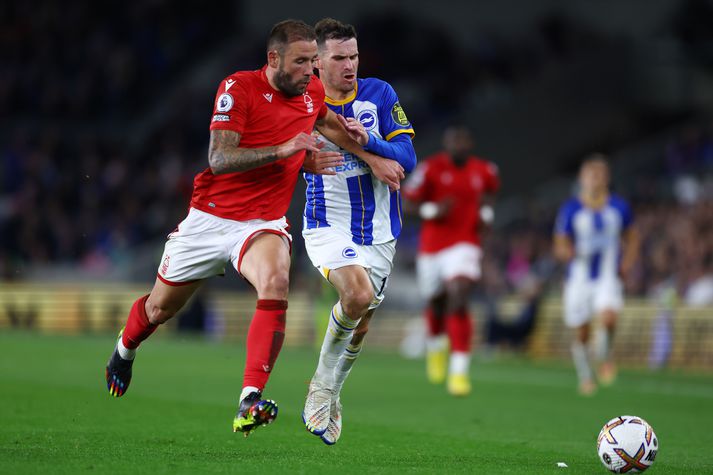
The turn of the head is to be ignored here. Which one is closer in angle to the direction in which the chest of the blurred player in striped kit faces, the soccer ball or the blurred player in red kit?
the soccer ball

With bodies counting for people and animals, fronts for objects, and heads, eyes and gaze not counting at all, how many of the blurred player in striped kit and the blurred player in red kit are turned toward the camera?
2

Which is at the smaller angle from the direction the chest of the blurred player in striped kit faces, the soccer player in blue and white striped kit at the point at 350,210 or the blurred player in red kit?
the soccer player in blue and white striped kit

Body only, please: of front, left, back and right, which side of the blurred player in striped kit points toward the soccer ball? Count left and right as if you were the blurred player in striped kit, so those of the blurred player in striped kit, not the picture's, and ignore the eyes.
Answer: front

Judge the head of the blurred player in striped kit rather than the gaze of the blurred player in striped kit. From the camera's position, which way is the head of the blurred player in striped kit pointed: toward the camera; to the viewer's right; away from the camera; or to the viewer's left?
toward the camera

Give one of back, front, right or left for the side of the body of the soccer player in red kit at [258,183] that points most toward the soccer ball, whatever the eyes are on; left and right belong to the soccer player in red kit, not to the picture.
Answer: front

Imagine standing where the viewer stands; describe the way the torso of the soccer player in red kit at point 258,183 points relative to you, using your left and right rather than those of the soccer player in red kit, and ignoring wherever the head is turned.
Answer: facing the viewer and to the right of the viewer

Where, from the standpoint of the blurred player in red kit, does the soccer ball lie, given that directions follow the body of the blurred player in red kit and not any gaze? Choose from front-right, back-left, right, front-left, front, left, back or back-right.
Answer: front

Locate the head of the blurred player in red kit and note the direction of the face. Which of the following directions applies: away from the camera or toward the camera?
toward the camera

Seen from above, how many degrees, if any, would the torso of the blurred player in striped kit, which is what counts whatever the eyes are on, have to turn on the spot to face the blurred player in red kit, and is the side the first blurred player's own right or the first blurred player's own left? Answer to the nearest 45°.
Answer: approximately 45° to the first blurred player's own right

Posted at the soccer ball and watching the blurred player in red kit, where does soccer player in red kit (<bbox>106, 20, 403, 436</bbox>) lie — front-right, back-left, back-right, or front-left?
front-left

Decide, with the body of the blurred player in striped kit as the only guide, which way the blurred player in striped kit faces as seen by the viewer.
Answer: toward the camera
